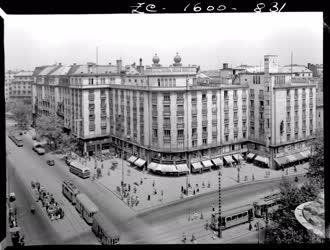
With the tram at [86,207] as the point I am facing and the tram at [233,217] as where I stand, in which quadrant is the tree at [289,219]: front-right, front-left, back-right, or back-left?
back-left

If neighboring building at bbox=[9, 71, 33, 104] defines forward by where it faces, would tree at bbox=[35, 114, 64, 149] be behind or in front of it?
in front

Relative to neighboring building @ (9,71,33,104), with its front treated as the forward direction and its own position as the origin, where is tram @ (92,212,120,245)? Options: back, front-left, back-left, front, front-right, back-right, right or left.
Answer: front

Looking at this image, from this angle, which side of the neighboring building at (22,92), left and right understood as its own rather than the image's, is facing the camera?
front
